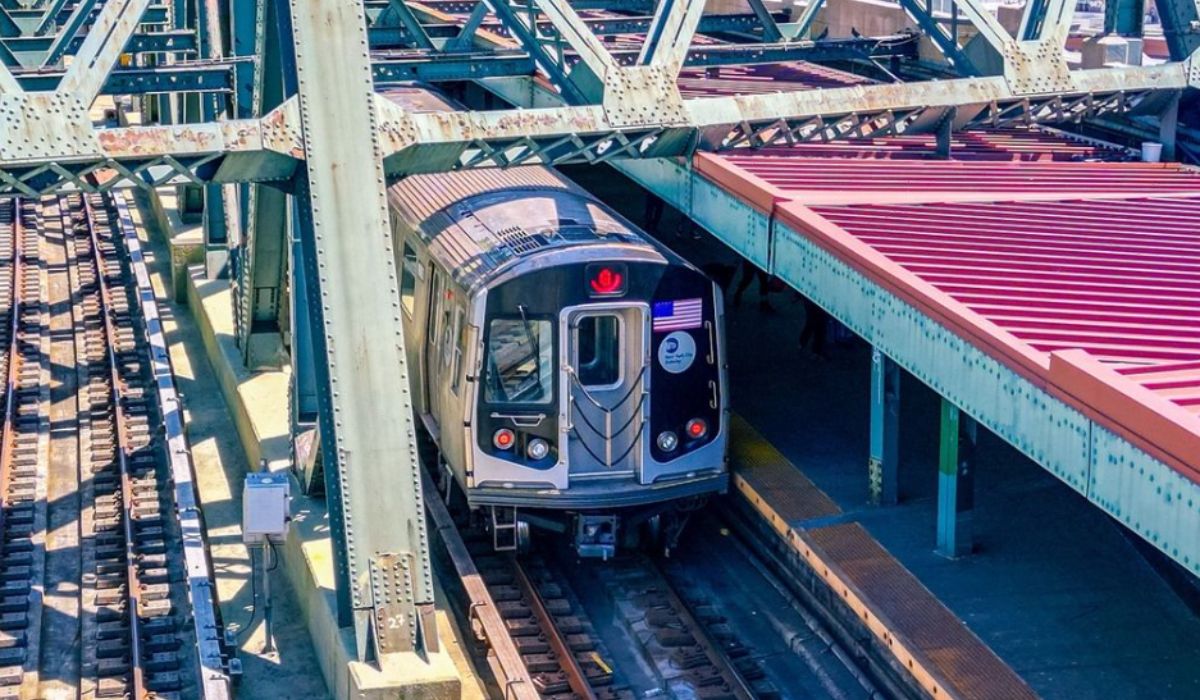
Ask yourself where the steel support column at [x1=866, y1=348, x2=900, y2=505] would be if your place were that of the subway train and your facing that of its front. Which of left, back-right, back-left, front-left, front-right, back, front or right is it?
front-left

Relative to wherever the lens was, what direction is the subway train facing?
facing the viewer and to the right of the viewer

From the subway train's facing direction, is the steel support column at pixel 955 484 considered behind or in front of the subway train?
in front

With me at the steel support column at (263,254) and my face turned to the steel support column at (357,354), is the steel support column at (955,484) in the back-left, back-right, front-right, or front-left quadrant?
front-left

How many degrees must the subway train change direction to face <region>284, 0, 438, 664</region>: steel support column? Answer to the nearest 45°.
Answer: approximately 90° to its right

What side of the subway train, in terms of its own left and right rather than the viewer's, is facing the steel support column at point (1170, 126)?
left

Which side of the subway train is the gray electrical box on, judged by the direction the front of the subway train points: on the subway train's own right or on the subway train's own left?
on the subway train's own right
